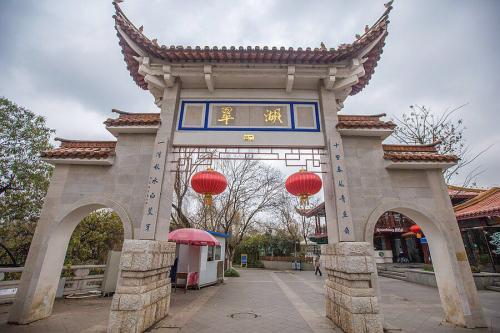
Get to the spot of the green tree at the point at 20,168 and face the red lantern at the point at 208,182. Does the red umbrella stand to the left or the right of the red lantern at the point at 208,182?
left

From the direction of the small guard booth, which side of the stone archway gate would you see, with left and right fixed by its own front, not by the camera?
back

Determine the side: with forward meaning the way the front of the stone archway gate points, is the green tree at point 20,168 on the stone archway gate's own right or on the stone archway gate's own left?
on the stone archway gate's own right

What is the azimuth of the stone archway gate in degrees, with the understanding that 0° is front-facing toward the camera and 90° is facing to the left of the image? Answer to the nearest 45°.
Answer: approximately 0°

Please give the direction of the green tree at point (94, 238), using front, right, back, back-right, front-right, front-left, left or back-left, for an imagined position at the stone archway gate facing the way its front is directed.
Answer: back-right

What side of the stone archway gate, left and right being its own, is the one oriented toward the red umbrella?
back

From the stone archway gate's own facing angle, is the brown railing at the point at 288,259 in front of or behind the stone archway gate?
behind

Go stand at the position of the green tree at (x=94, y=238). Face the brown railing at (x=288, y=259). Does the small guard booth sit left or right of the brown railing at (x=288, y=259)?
right

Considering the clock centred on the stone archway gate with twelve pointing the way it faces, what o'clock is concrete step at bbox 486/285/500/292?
The concrete step is roughly at 8 o'clock from the stone archway gate.

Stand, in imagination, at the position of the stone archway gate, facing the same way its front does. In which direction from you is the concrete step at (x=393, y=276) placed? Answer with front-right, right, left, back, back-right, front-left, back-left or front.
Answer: back-left
